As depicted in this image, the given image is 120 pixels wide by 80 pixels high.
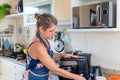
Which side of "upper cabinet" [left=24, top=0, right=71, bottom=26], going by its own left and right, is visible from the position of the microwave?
left

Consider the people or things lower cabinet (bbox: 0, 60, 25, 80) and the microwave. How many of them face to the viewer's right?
0

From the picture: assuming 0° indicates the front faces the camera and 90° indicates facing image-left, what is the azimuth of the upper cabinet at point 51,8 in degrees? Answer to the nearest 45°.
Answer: approximately 45°

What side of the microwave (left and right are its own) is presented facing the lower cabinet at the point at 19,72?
right

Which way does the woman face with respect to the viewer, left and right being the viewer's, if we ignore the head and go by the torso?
facing to the right of the viewer

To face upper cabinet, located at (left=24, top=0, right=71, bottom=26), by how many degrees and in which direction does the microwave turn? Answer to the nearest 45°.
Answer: approximately 90° to its right

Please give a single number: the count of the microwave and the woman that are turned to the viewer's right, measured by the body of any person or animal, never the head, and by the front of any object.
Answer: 1

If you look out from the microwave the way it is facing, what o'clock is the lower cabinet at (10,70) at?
The lower cabinet is roughly at 3 o'clock from the microwave.

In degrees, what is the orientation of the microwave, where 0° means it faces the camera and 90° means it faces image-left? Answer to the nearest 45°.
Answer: approximately 45°

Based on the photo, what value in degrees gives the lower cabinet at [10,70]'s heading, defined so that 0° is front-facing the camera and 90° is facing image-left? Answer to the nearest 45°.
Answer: approximately 45°

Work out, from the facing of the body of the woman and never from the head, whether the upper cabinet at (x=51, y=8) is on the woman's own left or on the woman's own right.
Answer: on the woman's own left
